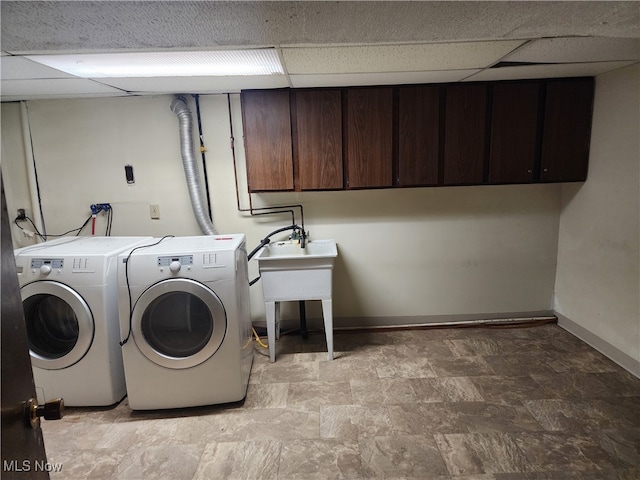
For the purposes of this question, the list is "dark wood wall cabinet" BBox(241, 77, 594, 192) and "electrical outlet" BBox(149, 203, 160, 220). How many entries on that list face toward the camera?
2

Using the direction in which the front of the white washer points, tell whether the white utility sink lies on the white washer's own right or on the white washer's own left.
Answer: on the white washer's own left

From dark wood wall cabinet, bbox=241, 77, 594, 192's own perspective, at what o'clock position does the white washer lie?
The white washer is roughly at 2 o'clock from the dark wood wall cabinet.

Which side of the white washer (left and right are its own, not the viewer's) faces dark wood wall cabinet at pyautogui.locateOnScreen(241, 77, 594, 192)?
left

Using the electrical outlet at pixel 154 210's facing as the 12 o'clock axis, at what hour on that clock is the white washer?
The white washer is roughly at 1 o'clock from the electrical outlet.

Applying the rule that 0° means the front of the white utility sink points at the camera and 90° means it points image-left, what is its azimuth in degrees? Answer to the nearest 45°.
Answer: approximately 0°

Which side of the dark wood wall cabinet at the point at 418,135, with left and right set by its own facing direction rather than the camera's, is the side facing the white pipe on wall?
right

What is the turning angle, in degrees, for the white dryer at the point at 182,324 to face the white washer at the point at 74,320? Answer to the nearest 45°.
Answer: approximately 135° to its right

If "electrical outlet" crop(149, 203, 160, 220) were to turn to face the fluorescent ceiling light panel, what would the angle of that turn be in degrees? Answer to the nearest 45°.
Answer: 0° — it already faces it

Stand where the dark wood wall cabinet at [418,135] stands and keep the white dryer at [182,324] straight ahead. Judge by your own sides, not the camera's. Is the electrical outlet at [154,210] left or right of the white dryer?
right
